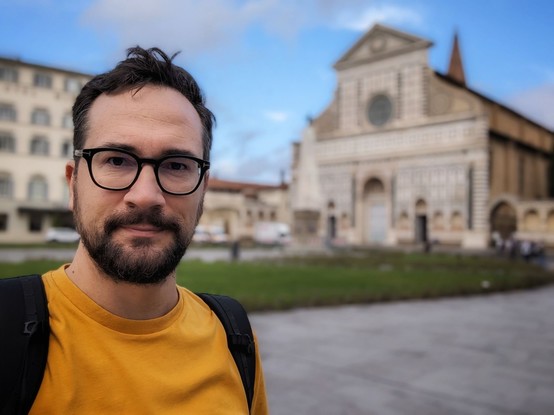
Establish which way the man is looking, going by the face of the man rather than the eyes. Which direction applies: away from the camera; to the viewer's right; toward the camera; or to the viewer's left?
toward the camera

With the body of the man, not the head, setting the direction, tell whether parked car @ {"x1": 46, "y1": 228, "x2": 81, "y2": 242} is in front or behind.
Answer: behind

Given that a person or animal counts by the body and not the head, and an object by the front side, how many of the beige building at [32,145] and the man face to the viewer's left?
0

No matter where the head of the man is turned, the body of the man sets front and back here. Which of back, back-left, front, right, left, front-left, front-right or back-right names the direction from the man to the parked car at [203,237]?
back

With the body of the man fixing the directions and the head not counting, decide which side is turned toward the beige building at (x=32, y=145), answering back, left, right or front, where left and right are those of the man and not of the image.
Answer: back

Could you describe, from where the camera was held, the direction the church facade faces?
facing the viewer and to the left of the viewer

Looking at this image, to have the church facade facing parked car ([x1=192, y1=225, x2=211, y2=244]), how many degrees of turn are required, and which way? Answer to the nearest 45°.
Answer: approximately 45° to its right

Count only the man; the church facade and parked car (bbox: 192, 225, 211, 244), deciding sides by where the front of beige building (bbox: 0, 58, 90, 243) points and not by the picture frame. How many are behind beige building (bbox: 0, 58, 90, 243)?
0

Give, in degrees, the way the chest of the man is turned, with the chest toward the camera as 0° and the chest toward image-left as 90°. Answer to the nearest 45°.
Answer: approximately 0°

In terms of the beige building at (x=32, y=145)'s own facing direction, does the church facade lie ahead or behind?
ahead

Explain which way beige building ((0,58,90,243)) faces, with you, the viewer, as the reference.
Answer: facing the viewer and to the right of the viewer

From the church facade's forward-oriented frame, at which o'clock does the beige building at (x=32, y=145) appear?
The beige building is roughly at 1 o'clock from the church facade.

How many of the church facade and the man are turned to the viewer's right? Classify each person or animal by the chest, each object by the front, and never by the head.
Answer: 0
